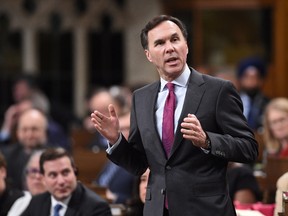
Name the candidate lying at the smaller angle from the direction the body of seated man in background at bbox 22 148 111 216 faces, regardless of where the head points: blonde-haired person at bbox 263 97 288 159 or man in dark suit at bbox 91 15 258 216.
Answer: the man in dark suit

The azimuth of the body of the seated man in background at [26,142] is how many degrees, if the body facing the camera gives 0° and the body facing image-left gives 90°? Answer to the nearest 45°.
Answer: approximately 315°

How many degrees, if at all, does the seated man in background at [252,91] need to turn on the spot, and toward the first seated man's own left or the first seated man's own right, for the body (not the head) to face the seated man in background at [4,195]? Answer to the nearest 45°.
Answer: approximately 45° to the first seated man's own right
